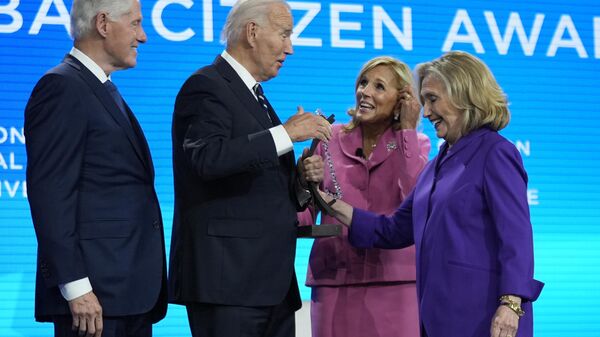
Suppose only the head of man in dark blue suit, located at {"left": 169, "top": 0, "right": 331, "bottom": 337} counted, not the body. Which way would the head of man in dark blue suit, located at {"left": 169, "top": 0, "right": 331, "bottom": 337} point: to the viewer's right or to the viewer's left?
to the viewer's right

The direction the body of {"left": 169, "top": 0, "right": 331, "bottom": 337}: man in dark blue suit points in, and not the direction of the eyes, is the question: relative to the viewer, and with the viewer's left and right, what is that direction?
facing to the right of the viewer

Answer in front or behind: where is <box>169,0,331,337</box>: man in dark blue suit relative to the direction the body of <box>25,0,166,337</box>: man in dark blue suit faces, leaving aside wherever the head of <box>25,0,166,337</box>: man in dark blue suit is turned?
in front

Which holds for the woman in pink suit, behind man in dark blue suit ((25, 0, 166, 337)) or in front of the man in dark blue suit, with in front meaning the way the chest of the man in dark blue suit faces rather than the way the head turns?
in front

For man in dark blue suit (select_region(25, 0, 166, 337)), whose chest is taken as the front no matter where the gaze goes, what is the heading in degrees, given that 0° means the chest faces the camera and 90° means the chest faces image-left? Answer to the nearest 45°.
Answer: approximately 270°

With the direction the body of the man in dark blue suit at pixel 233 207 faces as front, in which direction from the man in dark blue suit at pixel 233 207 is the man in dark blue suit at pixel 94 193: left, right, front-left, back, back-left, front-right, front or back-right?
back

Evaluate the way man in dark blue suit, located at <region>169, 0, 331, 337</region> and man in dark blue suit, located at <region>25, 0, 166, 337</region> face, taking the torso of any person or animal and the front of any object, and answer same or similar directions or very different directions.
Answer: same or similar directions

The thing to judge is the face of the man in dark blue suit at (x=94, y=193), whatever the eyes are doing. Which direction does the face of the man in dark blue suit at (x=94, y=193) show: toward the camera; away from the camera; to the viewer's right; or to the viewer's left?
to the viewer's right

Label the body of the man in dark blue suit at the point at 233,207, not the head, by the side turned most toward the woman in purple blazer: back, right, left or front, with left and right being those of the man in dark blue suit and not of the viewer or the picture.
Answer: front
